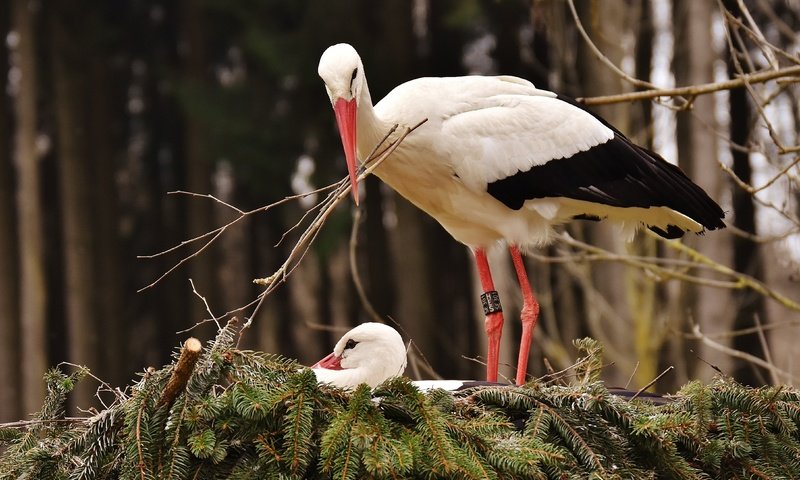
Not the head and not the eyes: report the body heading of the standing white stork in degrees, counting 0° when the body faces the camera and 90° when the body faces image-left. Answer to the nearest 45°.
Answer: approximately 90°

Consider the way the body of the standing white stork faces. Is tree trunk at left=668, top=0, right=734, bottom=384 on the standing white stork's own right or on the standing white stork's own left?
on the standing white stork's own right

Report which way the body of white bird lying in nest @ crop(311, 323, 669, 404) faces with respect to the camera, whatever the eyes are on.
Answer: to the viewer's left

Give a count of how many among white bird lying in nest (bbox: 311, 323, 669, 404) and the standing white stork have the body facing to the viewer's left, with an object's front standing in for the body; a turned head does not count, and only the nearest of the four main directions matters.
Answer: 2

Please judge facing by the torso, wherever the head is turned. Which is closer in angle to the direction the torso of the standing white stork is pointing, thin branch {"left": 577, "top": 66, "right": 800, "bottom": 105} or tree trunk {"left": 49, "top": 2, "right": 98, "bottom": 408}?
the tree trunk

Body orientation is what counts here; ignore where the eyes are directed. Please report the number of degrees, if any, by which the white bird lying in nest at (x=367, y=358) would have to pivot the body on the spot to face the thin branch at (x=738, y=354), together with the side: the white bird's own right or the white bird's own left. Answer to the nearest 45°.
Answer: approximately 135° to the white bird's own right
